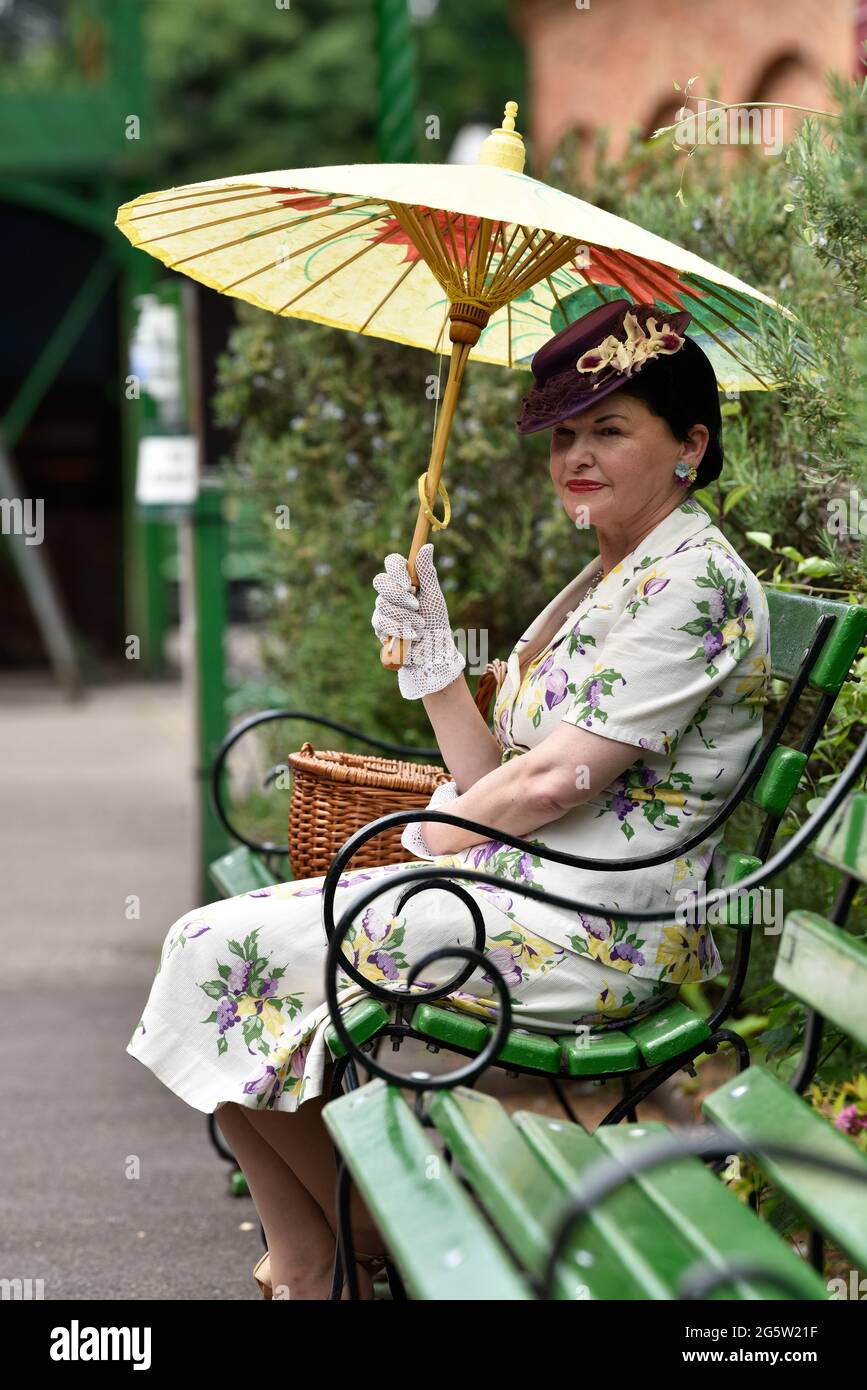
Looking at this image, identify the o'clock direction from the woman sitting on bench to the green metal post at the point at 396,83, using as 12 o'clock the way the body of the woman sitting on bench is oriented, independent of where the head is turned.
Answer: The green metal post is roughly at 3 o'clock from the woman sitting on bench.

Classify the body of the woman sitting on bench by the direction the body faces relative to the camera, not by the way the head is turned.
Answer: to the viewer's left

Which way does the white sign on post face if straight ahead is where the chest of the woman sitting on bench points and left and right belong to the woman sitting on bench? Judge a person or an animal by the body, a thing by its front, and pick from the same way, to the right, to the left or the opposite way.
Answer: to the left

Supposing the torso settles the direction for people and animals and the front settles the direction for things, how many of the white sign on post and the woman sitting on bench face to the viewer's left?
1

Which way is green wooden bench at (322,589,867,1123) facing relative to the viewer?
to the viewer's left

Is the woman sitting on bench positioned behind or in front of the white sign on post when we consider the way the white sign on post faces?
in front

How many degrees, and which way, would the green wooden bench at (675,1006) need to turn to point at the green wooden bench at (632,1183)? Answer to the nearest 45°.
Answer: approximately 90° to its left

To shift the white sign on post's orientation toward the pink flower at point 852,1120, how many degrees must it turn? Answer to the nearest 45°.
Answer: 0° — it already faces it

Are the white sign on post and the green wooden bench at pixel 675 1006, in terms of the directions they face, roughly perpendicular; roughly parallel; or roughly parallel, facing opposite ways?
roughly perpendicular

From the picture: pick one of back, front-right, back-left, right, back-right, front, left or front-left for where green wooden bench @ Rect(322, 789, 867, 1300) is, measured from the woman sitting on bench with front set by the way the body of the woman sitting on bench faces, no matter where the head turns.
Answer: left

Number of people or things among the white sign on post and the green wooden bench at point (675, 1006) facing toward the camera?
1
